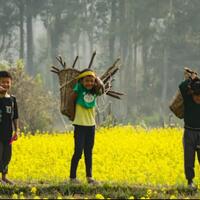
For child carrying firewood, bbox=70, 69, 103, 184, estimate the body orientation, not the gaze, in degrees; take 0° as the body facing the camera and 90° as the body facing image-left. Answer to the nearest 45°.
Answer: approximately 315°

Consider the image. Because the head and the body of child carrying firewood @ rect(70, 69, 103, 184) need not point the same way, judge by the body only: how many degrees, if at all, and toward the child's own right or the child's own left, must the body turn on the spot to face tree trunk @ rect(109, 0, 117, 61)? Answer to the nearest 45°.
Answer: approximately 135° to the child's own left

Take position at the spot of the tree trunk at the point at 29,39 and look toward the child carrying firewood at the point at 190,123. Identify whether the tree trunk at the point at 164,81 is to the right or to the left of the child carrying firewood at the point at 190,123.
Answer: left

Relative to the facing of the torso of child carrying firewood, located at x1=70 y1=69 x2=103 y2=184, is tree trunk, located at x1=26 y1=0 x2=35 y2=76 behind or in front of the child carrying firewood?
behind

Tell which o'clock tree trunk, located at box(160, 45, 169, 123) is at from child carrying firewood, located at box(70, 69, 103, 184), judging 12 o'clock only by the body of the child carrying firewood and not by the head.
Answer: The tree trunk is roughly at 8 o'clock from the child carrying firewood.
